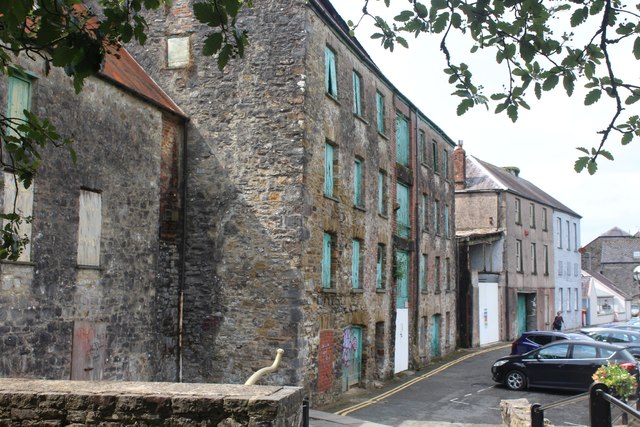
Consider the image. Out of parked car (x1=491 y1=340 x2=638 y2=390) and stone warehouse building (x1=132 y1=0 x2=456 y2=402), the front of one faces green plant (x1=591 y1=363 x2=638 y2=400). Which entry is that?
the stone warehouse building

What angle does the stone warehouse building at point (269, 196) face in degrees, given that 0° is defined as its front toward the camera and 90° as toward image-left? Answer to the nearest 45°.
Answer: approximately 315°

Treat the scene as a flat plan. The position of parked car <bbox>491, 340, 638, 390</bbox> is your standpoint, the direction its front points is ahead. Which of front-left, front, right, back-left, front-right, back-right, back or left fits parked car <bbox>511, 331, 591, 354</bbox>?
right

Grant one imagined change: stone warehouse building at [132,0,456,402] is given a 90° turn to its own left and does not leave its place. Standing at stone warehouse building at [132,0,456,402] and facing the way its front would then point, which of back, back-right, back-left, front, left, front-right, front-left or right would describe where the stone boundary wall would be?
back-right

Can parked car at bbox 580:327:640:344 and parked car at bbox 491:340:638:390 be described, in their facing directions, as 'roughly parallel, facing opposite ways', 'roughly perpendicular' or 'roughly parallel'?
roughly parallel

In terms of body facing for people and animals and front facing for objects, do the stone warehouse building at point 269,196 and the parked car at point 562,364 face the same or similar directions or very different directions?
very different directions

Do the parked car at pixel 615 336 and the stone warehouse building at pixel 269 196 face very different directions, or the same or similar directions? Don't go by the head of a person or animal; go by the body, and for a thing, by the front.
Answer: very different directions

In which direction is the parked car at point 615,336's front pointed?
to the viewer's left

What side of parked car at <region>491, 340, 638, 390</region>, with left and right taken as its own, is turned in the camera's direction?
left

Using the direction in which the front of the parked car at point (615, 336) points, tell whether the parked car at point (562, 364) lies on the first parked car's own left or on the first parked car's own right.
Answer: on the first parked car's own left

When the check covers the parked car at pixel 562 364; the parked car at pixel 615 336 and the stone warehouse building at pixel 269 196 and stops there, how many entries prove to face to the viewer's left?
2

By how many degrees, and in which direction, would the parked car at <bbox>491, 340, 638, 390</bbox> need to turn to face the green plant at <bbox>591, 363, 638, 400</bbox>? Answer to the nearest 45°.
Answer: approximately 90° to its left

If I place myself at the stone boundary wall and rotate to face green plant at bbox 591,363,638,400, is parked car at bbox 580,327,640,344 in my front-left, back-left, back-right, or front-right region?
front-left

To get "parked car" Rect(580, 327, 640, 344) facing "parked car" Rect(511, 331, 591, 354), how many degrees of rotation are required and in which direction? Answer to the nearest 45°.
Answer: approximately 45° to its left
